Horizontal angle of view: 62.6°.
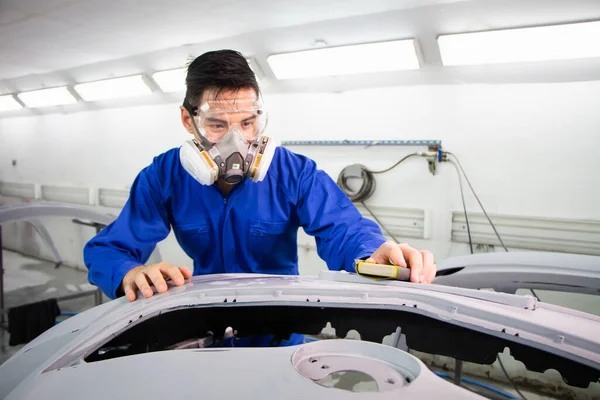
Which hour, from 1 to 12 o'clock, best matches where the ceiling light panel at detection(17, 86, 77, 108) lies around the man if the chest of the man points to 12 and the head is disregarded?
The ceiling light panel is roughly at 5 o'clock from the man.

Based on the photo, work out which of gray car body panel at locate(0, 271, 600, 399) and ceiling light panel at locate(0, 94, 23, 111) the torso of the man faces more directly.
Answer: the gray car body panel

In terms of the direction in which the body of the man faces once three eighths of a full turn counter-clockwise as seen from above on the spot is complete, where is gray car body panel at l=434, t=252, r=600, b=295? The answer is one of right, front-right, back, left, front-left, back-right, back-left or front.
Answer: front-right

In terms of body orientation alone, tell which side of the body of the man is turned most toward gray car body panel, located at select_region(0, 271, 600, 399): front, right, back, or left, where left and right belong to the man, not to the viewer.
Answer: front

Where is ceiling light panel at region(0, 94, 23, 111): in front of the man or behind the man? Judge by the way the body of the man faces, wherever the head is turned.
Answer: behind

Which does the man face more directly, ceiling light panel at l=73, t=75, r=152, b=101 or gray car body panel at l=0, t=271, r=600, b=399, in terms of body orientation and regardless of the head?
the gray car body panel

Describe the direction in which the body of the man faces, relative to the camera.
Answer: toward the camera

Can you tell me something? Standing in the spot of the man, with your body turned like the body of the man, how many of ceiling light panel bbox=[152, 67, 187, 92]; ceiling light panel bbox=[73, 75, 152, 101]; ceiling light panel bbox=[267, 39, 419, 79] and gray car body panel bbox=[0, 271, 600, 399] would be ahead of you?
1

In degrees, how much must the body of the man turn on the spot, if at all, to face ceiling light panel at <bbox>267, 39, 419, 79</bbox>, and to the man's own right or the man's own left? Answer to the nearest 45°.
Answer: approximately 135° to the man's own left

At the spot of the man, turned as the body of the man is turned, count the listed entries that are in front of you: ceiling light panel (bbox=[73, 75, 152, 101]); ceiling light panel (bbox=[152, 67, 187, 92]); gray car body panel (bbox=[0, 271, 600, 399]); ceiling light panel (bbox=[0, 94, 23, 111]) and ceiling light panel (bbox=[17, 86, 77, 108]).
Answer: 1

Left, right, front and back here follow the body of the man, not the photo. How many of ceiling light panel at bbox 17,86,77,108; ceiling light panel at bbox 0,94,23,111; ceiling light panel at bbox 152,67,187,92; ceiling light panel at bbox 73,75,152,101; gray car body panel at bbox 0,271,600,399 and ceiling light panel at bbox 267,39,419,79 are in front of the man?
1
